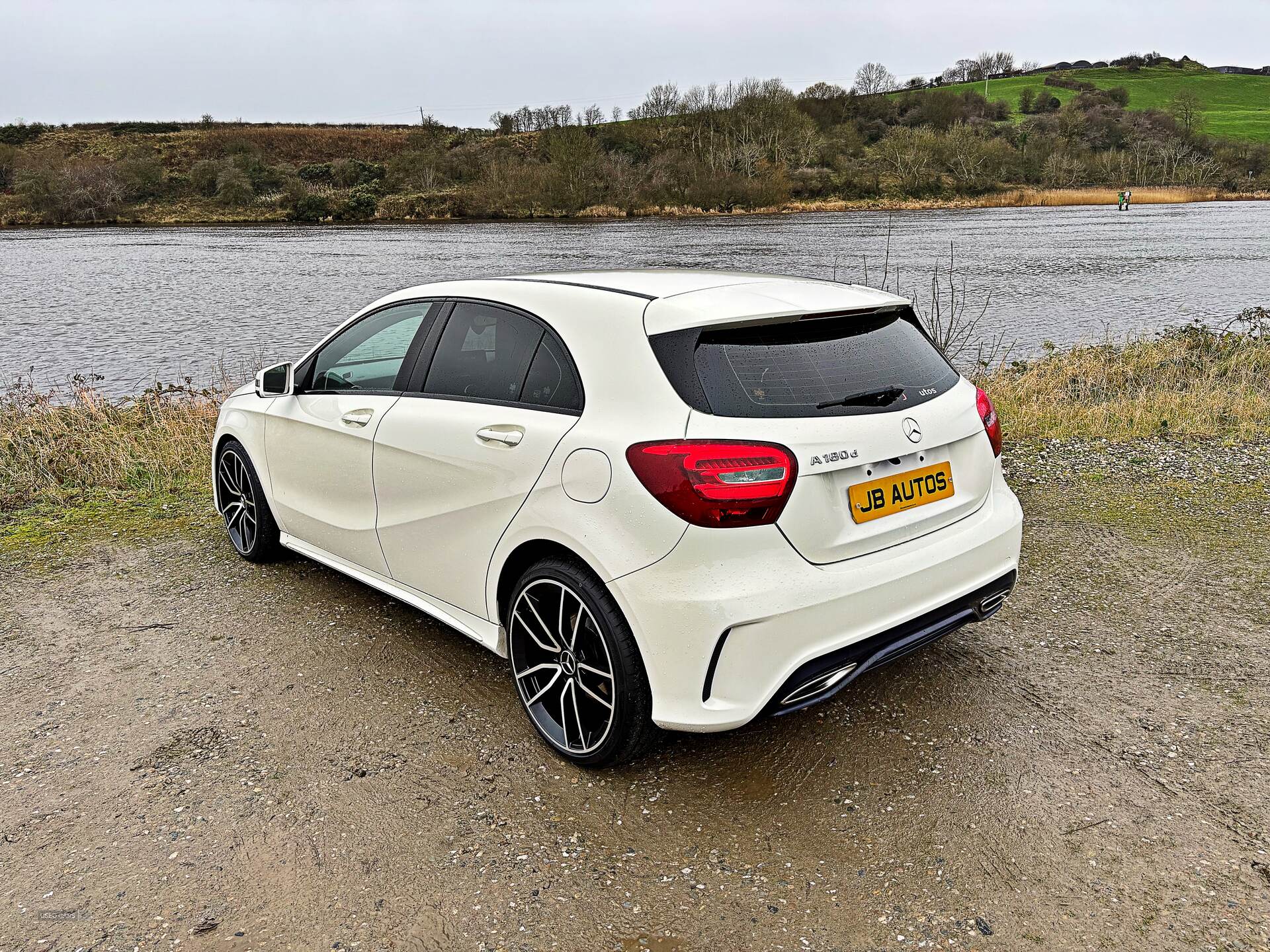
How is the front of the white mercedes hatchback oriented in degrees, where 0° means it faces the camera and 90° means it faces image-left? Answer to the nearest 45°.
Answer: approximately 135°
